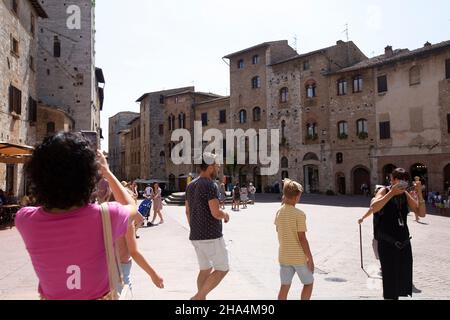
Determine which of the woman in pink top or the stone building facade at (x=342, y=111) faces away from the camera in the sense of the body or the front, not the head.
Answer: the woman in pink top

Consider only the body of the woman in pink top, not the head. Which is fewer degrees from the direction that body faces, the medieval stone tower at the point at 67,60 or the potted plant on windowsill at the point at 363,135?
the medieval stone tower

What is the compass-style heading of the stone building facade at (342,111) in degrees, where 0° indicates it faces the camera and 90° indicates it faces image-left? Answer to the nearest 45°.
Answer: approximately 45°

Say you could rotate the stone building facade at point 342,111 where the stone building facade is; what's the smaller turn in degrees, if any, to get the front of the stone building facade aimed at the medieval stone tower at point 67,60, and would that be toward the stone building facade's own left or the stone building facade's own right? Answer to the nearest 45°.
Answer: approximately 45° to the stone building facade's own right

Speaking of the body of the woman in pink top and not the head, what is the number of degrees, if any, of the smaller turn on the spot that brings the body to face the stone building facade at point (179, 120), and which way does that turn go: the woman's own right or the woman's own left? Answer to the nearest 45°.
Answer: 0° — they already face it

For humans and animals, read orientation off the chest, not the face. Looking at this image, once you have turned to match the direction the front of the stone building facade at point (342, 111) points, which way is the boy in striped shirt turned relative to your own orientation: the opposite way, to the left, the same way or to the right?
the opposite way

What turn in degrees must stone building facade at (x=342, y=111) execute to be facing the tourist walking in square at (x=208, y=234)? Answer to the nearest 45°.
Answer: approximately 45° to its left

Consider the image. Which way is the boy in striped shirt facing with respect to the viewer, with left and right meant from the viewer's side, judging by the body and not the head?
facing away from the viewer and to the right of the viewer

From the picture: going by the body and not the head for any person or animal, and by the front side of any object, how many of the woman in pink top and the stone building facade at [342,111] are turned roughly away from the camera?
1

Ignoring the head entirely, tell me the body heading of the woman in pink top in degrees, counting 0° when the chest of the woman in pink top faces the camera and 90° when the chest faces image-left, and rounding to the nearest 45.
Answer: approximately 180°
